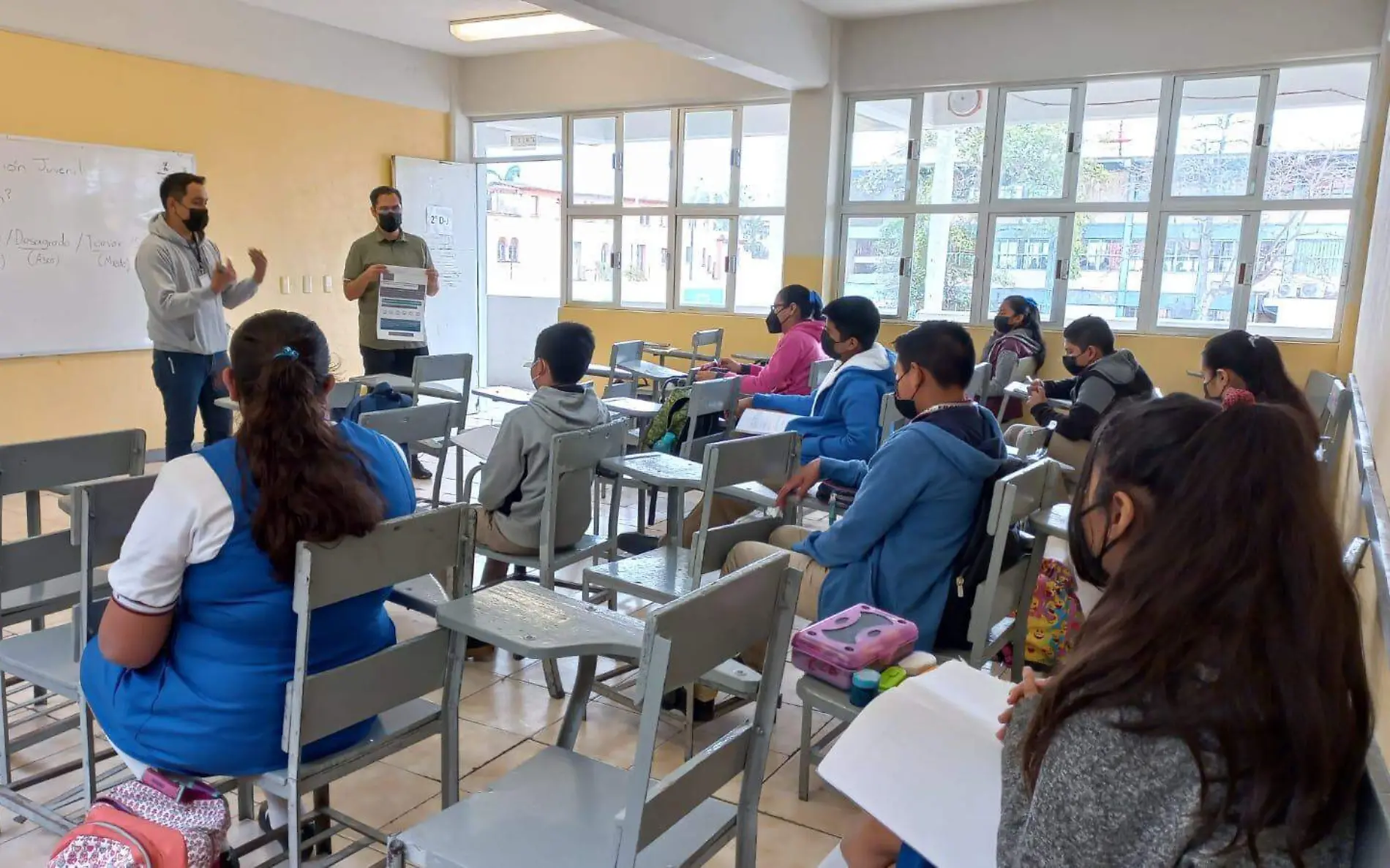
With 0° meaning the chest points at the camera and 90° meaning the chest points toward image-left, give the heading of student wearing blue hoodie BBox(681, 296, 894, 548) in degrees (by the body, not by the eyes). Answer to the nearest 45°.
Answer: approximately 90°

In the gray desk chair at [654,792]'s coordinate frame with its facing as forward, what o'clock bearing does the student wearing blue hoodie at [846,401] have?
The student wearing blue hoodie is roughly at 2 o'clock from the gray desk chair.

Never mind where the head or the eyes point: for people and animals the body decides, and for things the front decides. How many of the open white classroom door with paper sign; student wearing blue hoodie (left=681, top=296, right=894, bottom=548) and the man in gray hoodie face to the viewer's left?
1

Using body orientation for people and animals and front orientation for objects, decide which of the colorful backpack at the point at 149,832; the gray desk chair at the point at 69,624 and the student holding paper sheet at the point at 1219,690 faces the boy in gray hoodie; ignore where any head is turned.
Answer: the student holding paper sheet

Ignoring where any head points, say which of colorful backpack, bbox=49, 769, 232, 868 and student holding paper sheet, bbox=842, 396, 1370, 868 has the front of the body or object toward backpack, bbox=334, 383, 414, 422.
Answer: the student holding paper sheet

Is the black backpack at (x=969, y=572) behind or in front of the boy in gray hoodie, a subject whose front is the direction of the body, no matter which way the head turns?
behind

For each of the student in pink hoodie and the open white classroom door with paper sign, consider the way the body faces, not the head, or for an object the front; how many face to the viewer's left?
1

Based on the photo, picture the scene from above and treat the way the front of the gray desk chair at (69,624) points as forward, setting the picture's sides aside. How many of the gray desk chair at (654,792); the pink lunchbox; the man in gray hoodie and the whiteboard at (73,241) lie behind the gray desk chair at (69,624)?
2

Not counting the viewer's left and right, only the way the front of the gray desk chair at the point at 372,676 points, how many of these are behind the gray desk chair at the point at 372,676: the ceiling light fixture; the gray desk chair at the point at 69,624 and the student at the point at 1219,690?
1

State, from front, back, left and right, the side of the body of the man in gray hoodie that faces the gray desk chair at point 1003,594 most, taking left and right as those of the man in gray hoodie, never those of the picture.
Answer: front

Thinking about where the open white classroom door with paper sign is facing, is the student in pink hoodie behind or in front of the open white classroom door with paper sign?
in front

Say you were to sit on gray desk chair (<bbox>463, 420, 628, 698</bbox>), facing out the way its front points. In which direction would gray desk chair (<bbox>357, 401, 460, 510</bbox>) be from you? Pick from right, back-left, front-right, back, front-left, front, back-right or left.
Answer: front

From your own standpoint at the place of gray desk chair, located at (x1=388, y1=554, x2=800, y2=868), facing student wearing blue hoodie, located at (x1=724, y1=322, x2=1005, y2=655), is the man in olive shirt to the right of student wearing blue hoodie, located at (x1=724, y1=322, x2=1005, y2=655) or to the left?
left

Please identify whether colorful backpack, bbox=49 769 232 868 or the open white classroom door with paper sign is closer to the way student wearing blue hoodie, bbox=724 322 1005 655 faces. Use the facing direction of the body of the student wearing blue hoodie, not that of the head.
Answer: the open white classroom door with paper sign

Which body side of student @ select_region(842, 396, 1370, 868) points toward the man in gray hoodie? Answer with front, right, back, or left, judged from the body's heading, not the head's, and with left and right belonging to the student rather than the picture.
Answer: front

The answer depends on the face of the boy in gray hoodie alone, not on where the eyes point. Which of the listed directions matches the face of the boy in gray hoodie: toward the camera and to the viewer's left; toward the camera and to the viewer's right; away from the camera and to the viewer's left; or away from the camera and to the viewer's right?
away from the camera and to the viewer's left

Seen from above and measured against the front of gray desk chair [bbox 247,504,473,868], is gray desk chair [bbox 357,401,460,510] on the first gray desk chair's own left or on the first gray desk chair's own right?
on the first gray desk chair's own right

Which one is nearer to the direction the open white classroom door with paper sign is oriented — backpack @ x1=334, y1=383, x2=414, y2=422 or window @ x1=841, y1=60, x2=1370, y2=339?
the window
